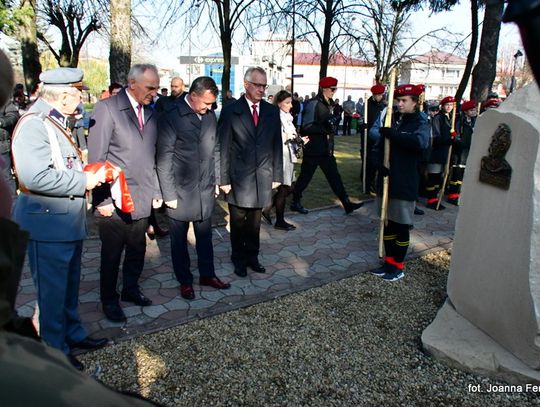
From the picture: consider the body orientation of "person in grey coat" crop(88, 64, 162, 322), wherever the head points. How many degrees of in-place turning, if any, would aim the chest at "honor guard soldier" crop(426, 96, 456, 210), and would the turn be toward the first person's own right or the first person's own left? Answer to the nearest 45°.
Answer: approximately 90° to the first person's own left

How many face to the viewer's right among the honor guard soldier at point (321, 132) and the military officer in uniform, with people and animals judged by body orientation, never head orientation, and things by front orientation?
2

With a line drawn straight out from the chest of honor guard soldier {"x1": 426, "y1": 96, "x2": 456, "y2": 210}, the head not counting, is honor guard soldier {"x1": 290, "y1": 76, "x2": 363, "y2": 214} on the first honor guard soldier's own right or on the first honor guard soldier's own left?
on the first honor guard soldier's own right

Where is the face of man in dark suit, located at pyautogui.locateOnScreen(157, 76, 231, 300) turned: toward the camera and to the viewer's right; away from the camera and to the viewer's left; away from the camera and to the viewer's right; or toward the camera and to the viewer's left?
toward the camera and to the viewer's right

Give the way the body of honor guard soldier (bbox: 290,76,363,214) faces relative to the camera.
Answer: to the viewer's right

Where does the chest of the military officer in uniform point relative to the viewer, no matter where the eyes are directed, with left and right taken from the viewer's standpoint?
facing to the right of the viewer

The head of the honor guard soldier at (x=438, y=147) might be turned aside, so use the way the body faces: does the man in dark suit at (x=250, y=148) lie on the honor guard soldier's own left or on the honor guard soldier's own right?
on the honor guard soldier's own right

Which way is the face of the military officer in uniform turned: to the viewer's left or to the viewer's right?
to the viewer's right

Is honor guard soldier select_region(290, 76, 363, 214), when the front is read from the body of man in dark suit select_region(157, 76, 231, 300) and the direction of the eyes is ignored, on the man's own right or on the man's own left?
on the man's own left

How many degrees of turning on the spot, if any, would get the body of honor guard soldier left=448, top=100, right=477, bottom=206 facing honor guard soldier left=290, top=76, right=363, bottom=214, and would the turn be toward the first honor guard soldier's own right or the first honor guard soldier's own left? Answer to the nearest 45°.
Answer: approximately 90° to the first honor guard soldier's own right

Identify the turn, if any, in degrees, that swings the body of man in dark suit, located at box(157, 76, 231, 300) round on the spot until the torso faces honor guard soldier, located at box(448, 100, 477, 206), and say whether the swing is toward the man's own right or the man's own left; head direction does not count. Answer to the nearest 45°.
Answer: approximately 90° to the man's own left

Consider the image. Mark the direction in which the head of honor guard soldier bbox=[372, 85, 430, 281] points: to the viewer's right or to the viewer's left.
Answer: to the viewer's left
